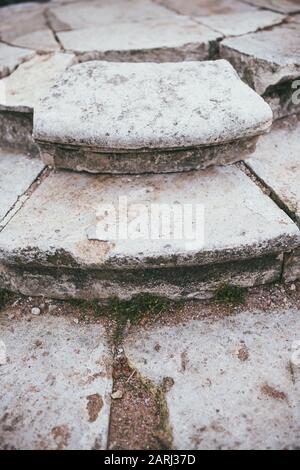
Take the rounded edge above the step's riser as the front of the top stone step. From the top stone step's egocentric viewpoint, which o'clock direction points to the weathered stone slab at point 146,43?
The weathered stone slab is roughly at 6 o'clock from the top stone step.

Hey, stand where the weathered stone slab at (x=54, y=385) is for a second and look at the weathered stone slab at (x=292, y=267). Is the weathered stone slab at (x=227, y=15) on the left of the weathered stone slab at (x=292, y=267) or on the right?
left

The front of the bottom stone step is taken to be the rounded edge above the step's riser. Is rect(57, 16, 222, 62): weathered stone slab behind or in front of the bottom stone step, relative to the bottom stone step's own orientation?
behind

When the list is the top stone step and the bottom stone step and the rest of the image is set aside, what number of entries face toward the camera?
2

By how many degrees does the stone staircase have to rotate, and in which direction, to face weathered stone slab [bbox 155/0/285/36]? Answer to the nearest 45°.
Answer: approximately 180°

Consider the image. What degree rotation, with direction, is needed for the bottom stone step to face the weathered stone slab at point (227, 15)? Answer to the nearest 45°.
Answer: approximately 180°

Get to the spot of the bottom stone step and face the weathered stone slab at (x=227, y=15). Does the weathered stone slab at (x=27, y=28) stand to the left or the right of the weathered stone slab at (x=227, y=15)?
left

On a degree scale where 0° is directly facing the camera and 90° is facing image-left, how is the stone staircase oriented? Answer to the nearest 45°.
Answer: approximately 0°

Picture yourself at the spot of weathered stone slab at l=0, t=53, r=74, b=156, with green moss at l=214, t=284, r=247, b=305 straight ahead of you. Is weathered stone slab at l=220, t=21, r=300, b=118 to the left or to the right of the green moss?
left
